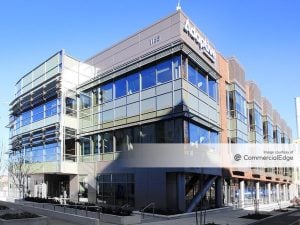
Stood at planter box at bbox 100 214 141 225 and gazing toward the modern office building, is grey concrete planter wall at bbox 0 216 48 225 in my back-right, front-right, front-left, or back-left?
back-left
